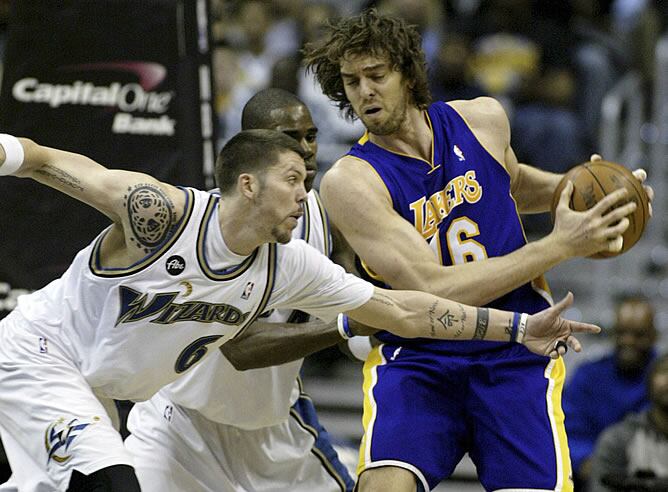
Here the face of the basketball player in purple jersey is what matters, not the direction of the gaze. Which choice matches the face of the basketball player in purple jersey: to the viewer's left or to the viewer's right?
to the viewer's left

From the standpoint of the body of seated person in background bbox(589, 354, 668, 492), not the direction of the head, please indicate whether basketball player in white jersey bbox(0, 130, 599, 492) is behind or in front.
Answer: in front

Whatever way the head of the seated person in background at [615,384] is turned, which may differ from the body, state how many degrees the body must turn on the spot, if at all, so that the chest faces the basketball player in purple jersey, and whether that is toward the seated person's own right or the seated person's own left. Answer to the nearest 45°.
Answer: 0° — they already face them

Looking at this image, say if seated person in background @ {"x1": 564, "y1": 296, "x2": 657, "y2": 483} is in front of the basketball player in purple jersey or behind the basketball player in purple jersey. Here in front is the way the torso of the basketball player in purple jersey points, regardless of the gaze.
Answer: behind

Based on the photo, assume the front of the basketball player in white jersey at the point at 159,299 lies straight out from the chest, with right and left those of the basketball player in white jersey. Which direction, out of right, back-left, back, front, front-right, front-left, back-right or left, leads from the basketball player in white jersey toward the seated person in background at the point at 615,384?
left

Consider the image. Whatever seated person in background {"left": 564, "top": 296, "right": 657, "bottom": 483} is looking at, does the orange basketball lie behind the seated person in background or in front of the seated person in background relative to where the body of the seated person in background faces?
in front

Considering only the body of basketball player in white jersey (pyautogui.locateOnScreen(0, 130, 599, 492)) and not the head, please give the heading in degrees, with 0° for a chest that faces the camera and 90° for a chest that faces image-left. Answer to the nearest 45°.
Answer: approximately 315°

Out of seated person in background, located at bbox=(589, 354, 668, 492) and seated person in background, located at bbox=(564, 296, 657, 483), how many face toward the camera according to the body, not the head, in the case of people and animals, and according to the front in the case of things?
2
